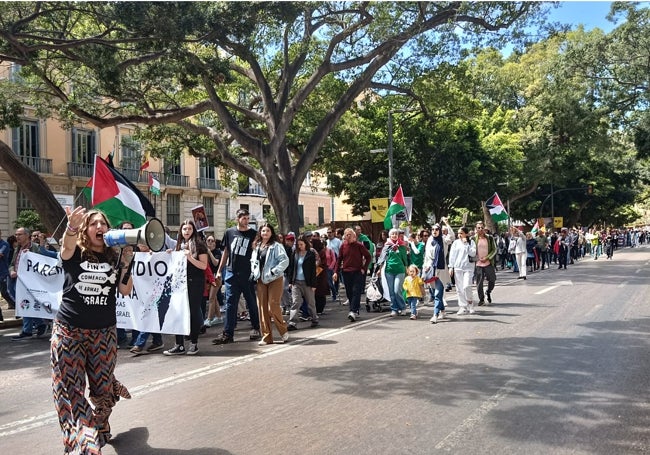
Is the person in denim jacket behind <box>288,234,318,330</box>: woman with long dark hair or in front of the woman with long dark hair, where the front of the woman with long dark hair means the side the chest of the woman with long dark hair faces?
in front

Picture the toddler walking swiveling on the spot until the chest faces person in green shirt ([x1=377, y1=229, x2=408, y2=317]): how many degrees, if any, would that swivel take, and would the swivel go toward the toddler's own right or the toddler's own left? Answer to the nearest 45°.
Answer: approximately 90° to the toddler's own right

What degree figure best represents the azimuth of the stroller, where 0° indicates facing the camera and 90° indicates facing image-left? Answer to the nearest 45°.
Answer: approximately 45°

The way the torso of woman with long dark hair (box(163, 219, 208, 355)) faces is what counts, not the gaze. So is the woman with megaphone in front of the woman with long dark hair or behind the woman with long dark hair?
in front

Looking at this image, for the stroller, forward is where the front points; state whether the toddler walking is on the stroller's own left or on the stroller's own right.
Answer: on the stroller's own left

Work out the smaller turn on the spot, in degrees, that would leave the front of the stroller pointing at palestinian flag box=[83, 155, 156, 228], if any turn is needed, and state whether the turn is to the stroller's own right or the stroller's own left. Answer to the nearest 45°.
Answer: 0° — it already faces it

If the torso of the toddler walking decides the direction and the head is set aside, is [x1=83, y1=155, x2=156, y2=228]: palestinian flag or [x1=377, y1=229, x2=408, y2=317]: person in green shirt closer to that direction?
the palestinian flag

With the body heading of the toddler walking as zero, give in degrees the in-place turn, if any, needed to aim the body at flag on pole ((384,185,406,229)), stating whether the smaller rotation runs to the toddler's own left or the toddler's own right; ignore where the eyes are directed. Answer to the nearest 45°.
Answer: approximately 135° to the toddler's own right
